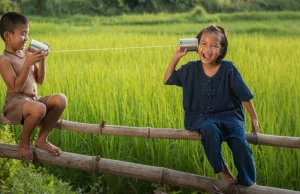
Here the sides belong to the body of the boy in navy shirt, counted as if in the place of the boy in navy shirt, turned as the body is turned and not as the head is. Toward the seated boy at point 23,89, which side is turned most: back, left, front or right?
right

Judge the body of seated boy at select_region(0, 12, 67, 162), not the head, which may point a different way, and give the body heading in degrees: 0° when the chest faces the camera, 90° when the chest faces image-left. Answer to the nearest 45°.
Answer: approximately 315°
